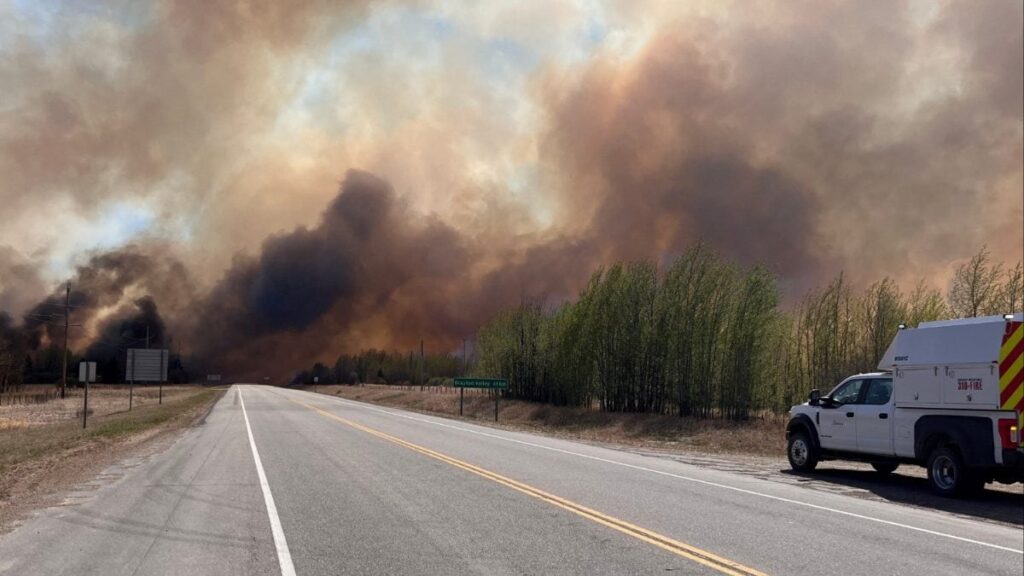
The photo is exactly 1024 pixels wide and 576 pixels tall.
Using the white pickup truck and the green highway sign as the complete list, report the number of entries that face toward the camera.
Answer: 1

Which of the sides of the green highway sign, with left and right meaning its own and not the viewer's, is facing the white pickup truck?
front

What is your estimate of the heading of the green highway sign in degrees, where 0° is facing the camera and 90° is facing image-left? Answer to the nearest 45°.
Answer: approximately 0°

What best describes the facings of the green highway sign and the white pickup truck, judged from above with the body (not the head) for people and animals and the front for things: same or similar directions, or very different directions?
very different directions

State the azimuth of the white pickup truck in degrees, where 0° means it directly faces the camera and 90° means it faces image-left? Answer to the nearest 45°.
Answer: approximately 135°

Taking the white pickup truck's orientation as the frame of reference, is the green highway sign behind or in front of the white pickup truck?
in front
